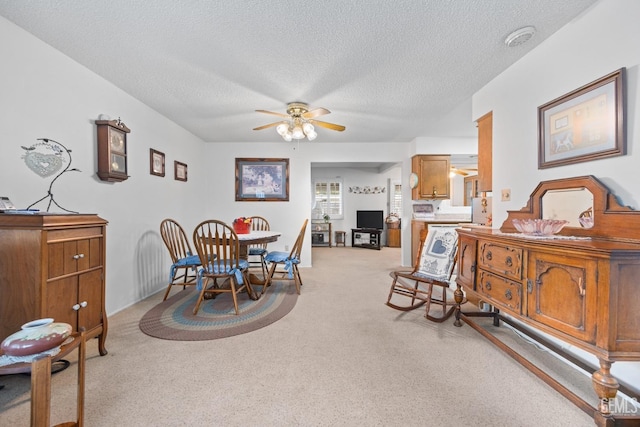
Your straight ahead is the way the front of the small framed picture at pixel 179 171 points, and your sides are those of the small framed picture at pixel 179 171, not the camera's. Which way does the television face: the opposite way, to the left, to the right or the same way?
to the right

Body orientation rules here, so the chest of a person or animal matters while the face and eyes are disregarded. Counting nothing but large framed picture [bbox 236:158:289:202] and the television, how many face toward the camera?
2

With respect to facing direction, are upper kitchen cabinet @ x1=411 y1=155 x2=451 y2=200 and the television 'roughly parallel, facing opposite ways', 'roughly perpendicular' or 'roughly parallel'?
roughly parallel

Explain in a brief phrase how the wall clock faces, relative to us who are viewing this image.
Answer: facing the viewer and to the right of the viewer

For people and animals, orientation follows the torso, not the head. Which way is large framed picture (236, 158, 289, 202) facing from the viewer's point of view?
toward the camera

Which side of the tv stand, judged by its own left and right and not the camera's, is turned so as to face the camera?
front

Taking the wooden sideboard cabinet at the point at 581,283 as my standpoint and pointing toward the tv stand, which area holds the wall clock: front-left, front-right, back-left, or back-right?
front-left

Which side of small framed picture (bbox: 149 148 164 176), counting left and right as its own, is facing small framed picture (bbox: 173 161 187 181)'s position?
left

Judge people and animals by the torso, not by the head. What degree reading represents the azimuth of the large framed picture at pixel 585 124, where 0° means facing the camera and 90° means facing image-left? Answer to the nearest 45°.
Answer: approximately 45°

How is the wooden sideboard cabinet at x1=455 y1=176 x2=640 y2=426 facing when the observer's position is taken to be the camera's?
facing the viewer and to the left of the viewer

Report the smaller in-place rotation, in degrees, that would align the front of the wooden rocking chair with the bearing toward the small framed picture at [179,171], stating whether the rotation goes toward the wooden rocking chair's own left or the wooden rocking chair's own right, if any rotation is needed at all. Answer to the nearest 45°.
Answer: approximately 45° to the wooden rocking chair's own right

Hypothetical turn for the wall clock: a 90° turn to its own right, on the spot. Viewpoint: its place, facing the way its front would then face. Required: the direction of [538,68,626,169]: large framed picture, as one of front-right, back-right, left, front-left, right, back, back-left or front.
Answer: left

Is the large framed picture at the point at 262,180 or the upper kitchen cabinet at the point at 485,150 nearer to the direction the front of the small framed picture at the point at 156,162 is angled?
the upper kitchen cabinet

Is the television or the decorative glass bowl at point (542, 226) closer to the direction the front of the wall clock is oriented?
the decorative glass bowl

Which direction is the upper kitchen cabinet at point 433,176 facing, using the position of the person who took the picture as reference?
facing the viewer

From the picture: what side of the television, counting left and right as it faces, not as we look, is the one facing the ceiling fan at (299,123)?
front

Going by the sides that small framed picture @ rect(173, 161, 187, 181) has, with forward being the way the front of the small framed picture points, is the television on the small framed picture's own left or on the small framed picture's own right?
on the small framed picture's own left

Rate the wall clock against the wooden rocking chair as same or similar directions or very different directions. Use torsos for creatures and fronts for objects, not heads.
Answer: very different directions

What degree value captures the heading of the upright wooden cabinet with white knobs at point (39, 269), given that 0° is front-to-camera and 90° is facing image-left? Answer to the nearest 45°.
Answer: approximately 315°
